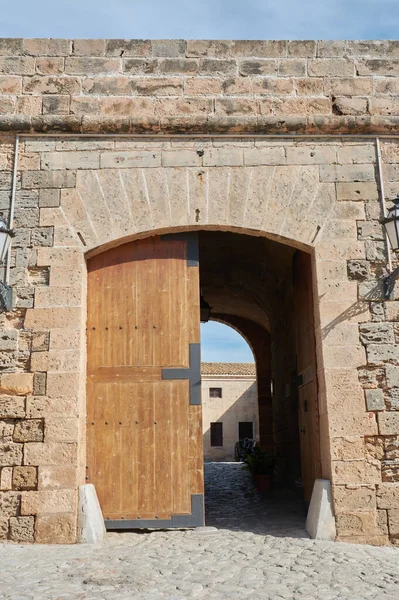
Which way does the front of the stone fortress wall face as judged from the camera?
facing the viewer

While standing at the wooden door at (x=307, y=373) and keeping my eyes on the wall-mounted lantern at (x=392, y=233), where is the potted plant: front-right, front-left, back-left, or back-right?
back-left
